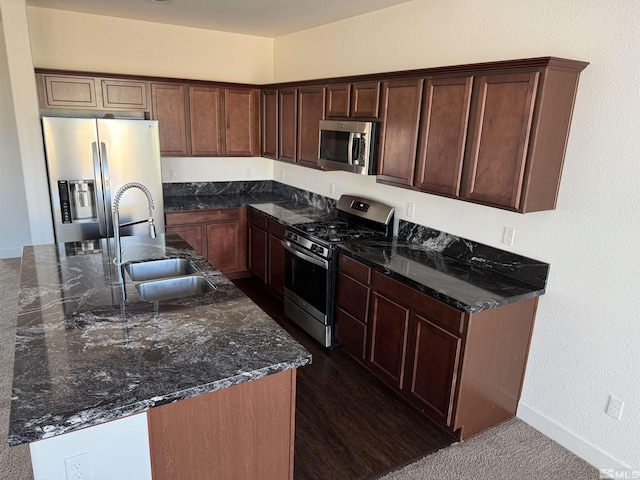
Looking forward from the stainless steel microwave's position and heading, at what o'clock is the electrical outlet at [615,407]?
The electrical outlet is roughly at 9 o'clock from the stainless steel microwave.

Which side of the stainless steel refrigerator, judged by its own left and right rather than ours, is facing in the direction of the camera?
front

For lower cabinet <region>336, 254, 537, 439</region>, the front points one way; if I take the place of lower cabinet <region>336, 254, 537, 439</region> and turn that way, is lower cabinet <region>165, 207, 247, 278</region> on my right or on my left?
on my right

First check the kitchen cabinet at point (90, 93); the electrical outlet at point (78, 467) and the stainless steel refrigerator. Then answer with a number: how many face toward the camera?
3

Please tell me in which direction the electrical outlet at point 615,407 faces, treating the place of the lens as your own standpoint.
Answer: facing the viewer and to the left of the viewer

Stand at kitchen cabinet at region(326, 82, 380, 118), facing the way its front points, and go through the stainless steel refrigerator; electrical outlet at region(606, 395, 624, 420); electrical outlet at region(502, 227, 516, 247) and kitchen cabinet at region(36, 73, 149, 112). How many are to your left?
2

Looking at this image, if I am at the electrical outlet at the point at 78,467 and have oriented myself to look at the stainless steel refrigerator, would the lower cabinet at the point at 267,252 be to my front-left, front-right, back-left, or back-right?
front-right

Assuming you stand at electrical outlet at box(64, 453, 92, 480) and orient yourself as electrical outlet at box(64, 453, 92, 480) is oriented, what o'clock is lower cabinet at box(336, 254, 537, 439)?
The lower cabinet is roughly at 9 o'clock from the electrical outlet.

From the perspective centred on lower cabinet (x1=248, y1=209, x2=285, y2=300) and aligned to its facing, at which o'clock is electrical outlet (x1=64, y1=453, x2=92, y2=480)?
The electrical outlet is roughly at 11 o'clock from the lower cabinet.

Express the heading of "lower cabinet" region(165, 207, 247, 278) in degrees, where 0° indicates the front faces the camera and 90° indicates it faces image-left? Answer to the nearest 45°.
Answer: approximately 0°

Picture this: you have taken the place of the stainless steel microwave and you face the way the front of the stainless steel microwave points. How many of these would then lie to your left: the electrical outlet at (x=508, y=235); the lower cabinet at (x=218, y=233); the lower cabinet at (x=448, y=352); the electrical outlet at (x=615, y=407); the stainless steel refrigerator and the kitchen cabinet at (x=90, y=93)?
3

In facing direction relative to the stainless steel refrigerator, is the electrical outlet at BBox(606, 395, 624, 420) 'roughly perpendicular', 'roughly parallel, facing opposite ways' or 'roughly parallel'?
roughly perpendicular

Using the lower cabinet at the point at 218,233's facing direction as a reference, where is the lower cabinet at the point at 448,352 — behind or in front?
in front

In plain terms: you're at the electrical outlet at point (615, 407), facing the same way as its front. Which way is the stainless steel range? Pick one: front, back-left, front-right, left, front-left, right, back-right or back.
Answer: front-right

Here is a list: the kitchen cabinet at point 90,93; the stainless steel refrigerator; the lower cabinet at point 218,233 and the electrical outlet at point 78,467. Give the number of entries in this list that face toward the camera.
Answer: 4

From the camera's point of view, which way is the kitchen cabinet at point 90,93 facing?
toward the camera

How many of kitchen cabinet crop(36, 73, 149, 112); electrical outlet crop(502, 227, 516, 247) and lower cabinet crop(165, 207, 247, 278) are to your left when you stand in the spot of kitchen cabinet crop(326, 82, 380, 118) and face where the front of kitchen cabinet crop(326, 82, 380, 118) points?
1

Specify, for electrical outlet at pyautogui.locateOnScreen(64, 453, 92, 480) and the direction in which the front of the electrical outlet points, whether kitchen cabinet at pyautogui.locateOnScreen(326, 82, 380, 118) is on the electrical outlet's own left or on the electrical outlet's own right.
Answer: on the electrical outlet's own left

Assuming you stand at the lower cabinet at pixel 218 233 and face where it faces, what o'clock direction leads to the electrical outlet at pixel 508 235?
The electrical outlet is roughly at 11 o'clock from the lower cabinet.
